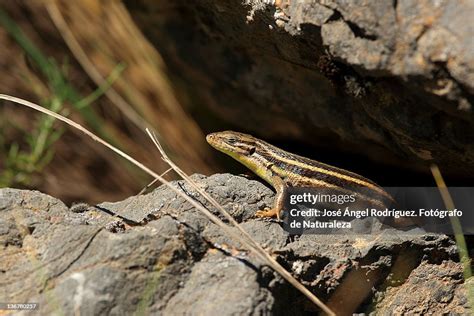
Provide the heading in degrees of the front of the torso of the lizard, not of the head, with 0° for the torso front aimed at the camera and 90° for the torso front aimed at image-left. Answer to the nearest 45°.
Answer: approximately 90°
